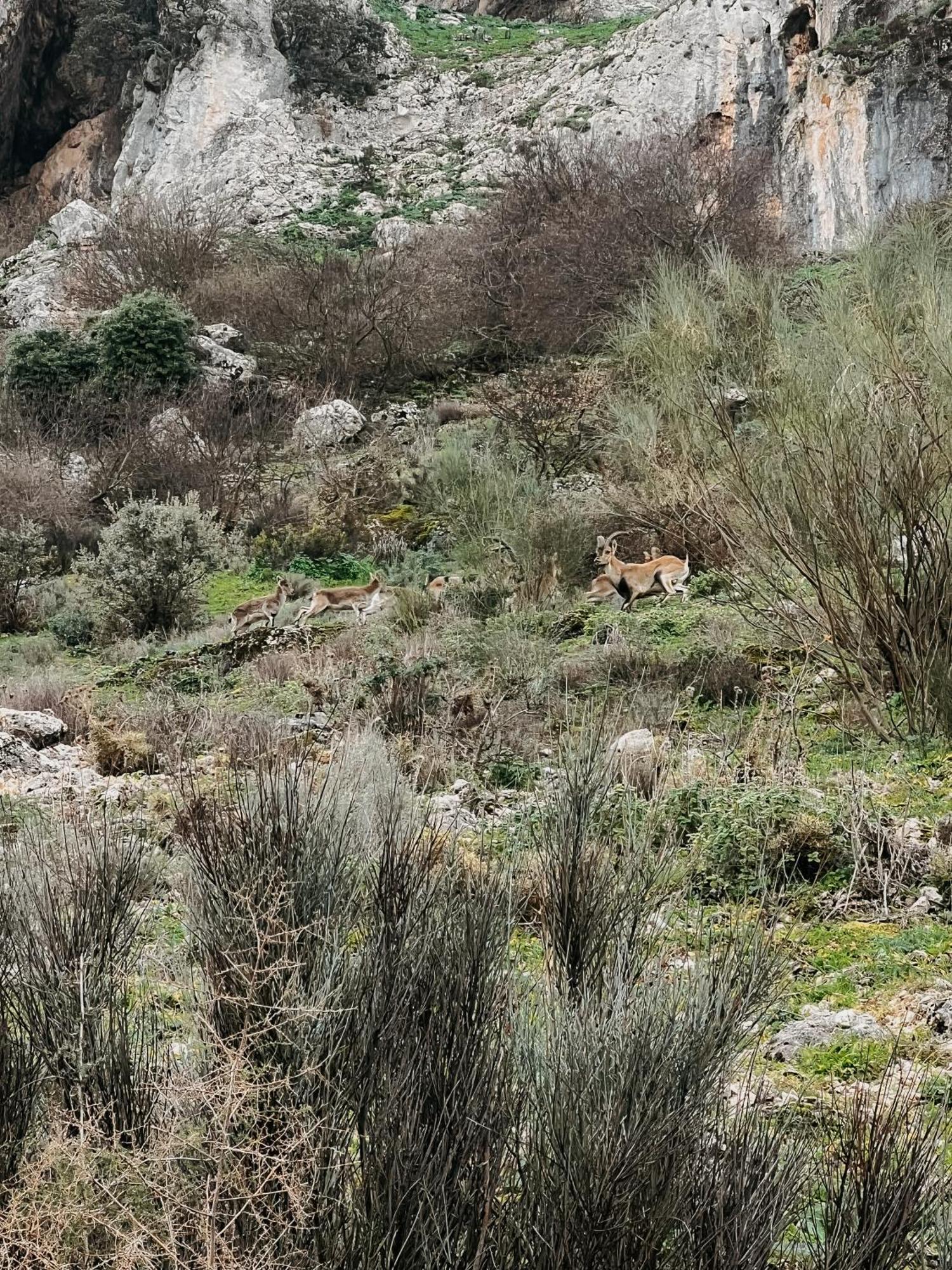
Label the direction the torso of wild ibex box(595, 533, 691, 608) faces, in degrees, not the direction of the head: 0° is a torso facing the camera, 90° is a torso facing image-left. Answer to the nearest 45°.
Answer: approximately 90°

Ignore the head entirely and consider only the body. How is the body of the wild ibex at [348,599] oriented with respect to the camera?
to the viewer's right

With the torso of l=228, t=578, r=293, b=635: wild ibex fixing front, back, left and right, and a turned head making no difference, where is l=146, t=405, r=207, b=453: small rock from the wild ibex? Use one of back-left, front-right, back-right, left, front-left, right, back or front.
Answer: left

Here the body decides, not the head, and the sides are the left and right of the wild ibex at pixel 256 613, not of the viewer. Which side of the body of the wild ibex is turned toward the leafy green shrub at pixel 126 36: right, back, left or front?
left

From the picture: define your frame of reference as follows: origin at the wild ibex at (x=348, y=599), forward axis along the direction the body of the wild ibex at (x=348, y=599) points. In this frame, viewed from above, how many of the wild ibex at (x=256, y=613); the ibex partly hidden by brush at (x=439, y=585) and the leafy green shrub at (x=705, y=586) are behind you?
1

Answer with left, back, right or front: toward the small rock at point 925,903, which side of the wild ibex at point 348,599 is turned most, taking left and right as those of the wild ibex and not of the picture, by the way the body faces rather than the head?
right

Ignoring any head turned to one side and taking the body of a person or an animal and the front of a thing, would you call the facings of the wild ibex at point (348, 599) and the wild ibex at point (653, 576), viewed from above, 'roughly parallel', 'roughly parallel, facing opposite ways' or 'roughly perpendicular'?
roughly parallel, facing opposite ways

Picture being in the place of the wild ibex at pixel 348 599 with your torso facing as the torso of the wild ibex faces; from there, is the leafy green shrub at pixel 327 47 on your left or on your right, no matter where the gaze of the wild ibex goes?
on your left

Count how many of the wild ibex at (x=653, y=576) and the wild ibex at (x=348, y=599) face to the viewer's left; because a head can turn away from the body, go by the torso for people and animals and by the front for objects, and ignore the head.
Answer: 1

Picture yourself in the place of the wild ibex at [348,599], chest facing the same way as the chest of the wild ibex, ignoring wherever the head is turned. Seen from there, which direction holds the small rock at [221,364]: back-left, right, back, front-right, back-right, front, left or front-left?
left

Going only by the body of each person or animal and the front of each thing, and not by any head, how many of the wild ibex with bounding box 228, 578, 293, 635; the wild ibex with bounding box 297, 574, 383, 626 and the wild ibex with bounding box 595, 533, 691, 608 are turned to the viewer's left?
1

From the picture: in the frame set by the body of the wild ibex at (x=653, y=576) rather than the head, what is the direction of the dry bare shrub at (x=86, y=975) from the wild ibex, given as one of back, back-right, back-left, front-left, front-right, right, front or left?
left

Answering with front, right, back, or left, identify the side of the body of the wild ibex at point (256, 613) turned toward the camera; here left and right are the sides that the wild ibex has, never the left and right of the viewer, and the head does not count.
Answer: right

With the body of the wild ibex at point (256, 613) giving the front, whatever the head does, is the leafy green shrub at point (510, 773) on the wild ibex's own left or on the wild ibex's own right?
on the wild ibex's own right

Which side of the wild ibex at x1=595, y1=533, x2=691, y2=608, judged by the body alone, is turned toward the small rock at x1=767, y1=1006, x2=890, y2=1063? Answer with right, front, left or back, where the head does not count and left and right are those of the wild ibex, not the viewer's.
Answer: left
